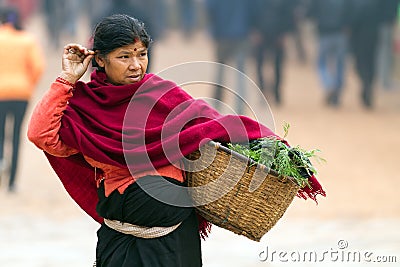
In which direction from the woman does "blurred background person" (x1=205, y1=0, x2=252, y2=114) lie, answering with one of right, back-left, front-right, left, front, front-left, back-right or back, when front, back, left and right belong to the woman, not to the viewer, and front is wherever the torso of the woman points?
back-left

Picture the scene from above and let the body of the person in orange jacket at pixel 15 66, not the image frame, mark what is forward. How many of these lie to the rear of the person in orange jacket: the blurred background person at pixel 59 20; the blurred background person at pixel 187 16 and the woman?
1

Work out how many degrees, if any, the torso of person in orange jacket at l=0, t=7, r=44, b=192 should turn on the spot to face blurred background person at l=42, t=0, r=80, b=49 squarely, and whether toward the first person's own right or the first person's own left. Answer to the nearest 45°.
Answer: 0° — they already face them

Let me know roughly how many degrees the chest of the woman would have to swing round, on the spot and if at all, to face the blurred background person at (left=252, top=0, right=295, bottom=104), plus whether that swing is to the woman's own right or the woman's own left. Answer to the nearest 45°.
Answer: approximately 135° to the woman's own left

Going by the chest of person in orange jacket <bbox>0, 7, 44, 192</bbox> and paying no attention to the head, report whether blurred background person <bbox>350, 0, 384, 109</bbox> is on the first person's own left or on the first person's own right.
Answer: on the first person's own right

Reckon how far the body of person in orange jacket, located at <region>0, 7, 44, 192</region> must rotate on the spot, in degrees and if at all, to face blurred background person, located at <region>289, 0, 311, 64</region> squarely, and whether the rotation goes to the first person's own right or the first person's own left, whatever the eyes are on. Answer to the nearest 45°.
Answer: approximately 45° to the first person's own right

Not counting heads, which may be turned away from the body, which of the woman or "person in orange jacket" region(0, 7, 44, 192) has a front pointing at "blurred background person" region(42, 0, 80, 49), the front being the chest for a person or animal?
the person in orange jacket

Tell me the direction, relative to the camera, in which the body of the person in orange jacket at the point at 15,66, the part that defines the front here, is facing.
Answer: away from the camera
